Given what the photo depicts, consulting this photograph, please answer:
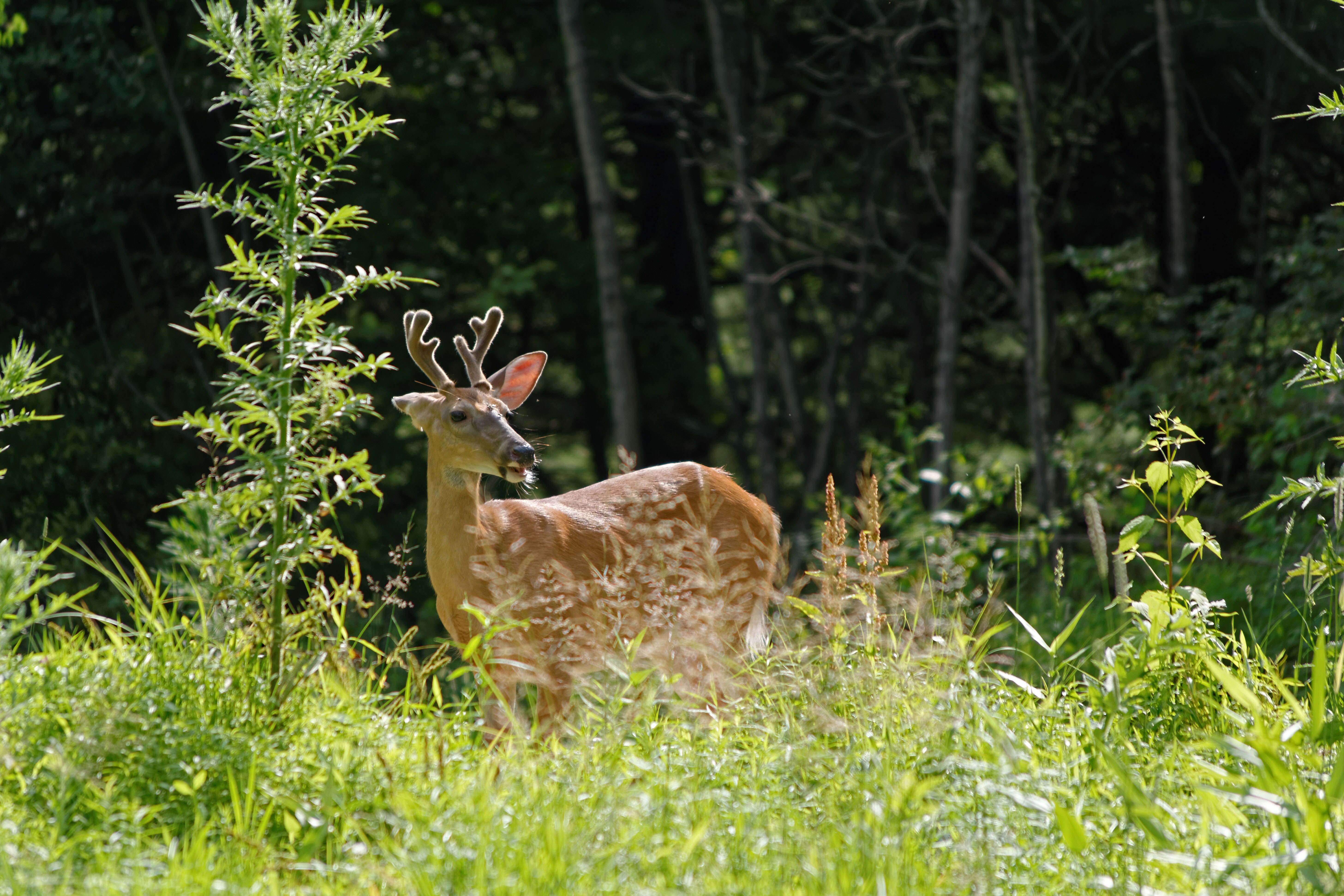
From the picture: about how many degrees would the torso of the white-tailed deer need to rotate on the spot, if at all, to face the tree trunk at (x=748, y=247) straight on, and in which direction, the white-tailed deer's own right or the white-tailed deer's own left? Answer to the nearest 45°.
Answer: approximately 90° to the white-tailed deer's own right

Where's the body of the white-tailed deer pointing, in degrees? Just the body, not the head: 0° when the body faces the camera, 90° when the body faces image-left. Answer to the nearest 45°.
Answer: approximately 90°

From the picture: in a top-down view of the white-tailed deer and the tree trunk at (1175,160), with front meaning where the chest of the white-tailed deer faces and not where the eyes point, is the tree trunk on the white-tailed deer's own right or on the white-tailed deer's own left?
on the white-tailed deer's own right

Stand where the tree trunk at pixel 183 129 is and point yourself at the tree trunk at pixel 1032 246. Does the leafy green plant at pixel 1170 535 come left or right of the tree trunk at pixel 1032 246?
right

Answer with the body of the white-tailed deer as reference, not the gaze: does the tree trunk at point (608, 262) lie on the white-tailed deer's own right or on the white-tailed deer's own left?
on the white-tailed deer's own right

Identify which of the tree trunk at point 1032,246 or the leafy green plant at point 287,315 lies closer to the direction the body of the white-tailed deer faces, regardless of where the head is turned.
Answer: the leafy green plant

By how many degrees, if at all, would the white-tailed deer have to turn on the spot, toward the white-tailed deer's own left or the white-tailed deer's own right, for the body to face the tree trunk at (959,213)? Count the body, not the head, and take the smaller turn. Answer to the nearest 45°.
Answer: approximately 135° to the white-tailed deer's own right

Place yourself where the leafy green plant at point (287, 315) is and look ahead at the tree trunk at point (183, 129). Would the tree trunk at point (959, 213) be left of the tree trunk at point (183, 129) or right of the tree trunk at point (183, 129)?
right

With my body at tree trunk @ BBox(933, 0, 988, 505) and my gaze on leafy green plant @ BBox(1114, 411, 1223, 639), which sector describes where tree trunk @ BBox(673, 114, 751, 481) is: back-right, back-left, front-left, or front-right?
back-right

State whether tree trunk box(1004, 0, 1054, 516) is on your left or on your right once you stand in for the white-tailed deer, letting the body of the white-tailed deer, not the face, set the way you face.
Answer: on your right
